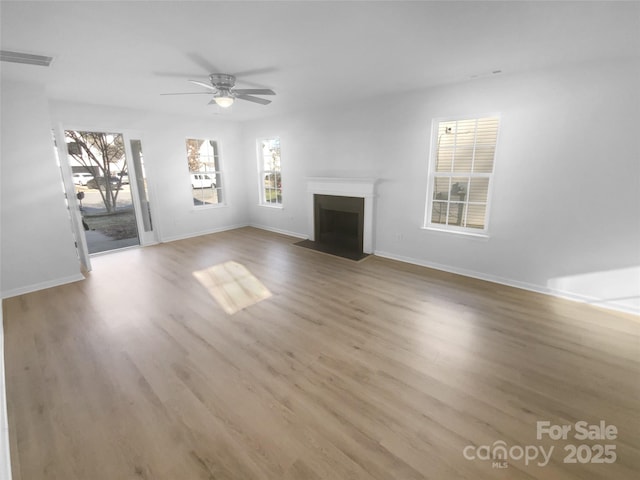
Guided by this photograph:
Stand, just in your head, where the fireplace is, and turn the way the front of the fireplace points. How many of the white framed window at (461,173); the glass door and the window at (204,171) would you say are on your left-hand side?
1

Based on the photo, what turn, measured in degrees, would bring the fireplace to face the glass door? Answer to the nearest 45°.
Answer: approximately 45° to its right

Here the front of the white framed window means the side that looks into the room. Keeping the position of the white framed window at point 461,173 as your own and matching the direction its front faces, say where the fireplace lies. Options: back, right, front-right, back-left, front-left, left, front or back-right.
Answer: front-right

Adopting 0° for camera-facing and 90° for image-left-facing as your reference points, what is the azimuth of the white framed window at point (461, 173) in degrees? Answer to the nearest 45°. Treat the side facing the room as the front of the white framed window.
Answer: approximately 45°

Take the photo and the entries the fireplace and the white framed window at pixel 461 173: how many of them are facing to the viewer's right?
0

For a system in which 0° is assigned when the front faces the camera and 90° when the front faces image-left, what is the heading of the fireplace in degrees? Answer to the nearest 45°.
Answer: approximately 45°

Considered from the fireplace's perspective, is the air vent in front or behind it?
in front

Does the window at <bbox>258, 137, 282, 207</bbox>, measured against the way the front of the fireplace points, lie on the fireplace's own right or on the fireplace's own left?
on the fireplace's own right

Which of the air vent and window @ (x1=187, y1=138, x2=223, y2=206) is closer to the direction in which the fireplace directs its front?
the air vent

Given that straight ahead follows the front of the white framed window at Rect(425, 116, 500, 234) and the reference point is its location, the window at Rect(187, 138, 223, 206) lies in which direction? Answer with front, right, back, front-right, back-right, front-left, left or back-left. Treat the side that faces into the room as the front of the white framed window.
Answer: front-right
